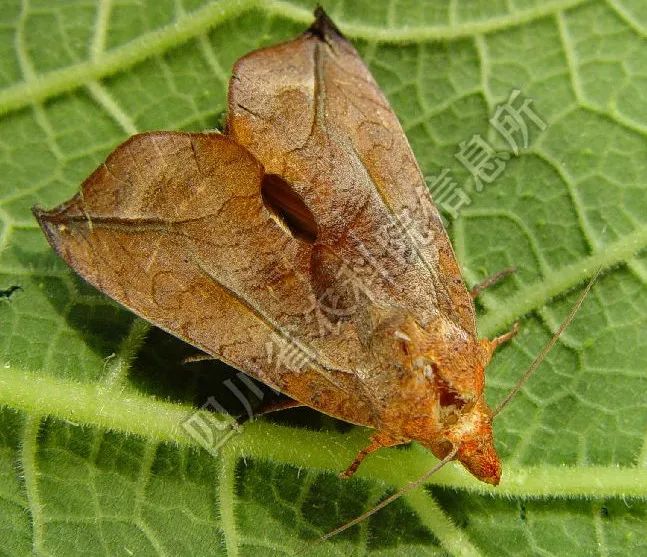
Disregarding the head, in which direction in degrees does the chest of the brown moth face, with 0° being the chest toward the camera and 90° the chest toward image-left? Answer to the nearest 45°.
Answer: approximately 315°
